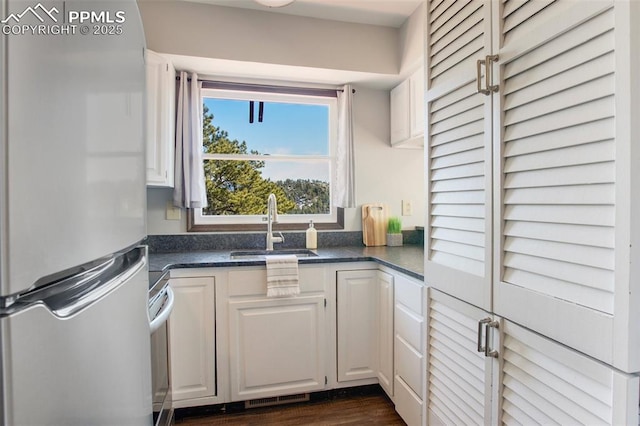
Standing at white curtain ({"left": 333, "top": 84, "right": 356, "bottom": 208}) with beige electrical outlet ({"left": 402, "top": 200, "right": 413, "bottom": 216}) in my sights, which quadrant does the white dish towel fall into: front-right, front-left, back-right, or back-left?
back-right

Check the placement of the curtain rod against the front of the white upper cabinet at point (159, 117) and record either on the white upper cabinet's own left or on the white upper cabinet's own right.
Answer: on the white upper cabinet's own left

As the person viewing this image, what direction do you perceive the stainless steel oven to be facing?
facing to the right of the viewer

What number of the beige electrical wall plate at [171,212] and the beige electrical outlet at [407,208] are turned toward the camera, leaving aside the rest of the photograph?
2

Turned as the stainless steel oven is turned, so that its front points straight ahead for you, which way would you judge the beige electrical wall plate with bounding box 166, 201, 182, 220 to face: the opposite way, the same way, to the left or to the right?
to the right

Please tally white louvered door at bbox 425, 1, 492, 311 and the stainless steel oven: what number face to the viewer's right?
1

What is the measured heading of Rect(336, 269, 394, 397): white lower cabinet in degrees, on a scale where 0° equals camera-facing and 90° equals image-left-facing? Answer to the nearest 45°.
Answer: approximately 45°

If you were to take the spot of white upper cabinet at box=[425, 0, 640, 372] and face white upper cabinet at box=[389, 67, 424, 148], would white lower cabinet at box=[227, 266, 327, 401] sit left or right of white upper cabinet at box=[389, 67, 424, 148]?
left

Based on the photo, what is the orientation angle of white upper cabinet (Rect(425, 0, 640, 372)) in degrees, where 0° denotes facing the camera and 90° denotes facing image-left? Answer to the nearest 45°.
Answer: approximately 45°
